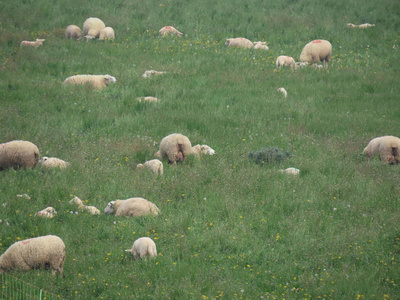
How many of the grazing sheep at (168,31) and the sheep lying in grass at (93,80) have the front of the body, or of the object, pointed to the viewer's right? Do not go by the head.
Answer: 2

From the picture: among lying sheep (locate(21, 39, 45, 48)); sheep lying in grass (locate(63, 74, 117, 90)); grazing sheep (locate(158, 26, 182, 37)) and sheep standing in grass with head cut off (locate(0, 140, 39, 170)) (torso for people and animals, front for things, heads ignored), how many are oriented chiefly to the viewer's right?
3

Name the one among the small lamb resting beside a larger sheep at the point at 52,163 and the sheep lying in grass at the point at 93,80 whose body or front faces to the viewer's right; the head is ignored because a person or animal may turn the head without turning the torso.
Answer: the sheep lying in grass

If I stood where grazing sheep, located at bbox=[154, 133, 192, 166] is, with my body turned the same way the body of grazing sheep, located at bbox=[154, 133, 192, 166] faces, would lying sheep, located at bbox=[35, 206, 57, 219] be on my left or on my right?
on my left

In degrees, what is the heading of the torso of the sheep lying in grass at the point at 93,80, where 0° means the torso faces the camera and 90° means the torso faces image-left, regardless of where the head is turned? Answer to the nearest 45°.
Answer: approximately 270°

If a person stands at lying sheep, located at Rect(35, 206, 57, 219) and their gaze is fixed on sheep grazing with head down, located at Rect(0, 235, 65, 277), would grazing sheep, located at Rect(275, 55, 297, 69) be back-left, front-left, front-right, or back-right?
back-left
